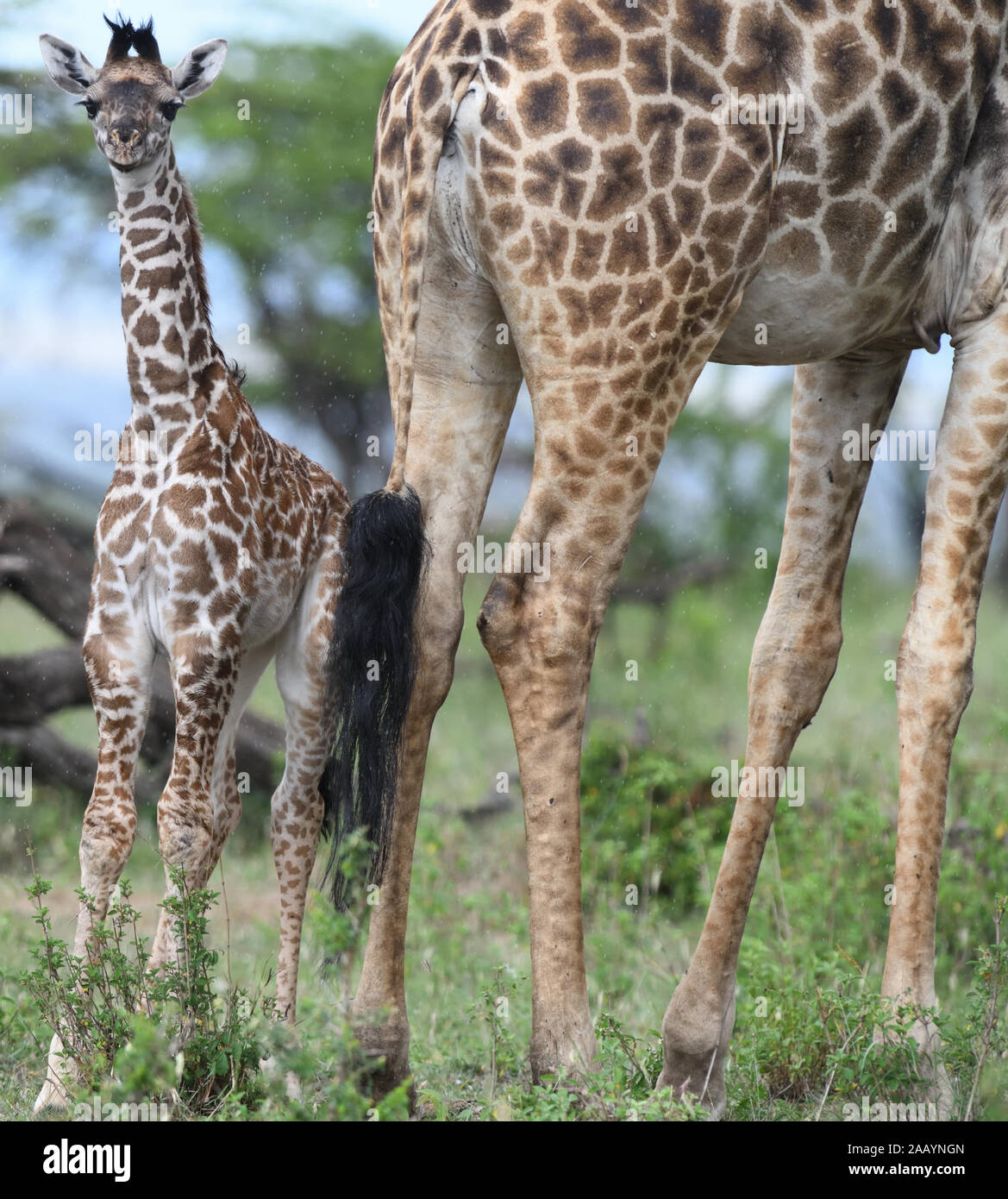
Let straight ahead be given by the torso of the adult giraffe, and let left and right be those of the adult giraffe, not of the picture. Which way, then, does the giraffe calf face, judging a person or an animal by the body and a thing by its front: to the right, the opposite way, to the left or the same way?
the opposite way

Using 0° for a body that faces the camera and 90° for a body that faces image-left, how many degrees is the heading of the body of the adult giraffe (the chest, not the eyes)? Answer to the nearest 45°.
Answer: approximately 225°

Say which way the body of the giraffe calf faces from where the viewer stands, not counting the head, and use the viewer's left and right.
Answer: facing the viewer and to the left of the viewer

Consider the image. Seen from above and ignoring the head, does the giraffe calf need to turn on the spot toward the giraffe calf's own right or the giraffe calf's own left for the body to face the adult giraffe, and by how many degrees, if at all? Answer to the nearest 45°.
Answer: approximately 135° to the giraffe calf's own left
